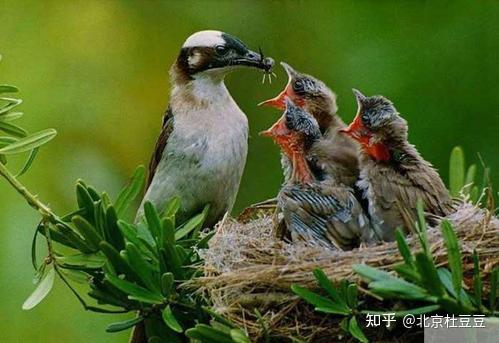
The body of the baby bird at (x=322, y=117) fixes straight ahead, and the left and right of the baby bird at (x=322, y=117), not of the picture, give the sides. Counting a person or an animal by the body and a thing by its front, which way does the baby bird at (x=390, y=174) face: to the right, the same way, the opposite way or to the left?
the same way

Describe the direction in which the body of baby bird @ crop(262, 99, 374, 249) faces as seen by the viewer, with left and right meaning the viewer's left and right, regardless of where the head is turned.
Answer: facing to the left of the viewer

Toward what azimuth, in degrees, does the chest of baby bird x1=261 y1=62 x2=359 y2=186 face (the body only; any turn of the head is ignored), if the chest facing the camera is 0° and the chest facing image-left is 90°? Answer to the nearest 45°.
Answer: approximately 90°

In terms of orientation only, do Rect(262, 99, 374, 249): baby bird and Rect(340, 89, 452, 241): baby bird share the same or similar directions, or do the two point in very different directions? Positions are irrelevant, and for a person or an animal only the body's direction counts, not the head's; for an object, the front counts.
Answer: same or similar directions

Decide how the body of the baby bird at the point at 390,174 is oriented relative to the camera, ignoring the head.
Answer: to the viewer's left

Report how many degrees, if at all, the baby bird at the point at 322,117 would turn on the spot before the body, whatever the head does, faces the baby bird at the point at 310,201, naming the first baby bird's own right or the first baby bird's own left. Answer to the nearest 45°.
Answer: approximately 90° to the first baby bird's own left

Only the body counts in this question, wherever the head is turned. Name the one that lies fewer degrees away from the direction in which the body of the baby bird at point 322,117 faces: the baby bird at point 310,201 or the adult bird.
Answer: the adult bird

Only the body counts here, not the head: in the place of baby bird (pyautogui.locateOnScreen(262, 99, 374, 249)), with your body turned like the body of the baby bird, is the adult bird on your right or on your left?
on your right
